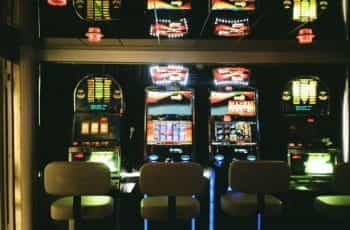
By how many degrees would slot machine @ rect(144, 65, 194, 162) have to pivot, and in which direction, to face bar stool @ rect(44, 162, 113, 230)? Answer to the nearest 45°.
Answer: approximately 45° to its right

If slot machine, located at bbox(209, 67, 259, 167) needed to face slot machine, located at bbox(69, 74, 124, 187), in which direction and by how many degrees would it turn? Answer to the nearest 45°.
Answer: approximately 90° to its right

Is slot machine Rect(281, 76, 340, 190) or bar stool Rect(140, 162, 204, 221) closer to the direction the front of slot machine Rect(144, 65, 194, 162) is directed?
the bar stool

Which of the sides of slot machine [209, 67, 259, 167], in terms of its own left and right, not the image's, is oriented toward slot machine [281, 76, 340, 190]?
left

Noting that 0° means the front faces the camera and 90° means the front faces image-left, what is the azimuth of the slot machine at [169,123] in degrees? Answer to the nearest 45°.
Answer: approximately 0°
